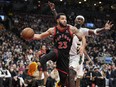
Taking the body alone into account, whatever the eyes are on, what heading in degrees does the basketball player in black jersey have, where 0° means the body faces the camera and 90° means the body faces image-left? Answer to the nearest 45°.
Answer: approximately 0°
